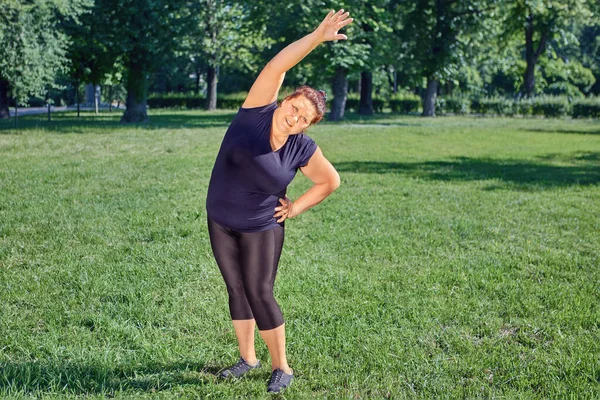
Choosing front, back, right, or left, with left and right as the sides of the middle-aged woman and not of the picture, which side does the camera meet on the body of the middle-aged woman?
front

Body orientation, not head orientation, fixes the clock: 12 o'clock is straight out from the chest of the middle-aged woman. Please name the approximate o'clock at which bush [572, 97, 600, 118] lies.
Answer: The bush is roughly at 7 o'clock from the middle-aged woman.

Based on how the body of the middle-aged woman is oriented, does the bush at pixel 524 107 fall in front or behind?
behind

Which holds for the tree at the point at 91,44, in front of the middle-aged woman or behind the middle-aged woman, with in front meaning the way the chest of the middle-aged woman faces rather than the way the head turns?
behind

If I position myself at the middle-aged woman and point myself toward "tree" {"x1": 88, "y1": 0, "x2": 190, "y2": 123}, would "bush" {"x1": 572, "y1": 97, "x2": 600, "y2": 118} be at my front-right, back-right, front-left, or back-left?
front-right

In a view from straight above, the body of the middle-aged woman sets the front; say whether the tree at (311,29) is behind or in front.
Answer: behind

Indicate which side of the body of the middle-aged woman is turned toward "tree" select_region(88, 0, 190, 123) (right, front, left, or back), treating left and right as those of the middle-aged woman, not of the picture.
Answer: back

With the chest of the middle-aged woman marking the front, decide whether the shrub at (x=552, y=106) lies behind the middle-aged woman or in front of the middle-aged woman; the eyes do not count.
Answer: behind

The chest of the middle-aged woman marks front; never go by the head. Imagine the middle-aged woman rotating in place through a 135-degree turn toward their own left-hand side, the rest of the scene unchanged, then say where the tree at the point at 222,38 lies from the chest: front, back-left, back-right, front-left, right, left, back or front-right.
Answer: front-left
